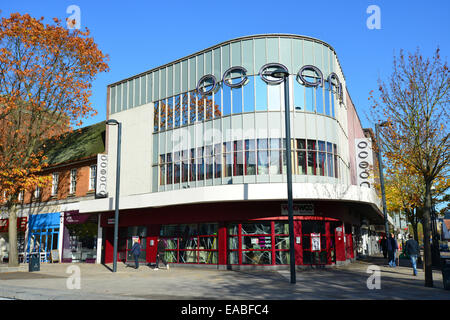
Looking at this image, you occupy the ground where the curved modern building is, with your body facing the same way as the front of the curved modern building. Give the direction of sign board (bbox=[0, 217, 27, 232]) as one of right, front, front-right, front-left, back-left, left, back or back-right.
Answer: back-right

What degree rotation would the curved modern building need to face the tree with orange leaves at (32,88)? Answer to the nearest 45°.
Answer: approximately 90° to its right

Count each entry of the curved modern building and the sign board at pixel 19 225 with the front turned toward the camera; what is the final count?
2

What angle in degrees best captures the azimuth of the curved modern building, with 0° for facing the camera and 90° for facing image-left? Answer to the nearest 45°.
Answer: approximately 0°

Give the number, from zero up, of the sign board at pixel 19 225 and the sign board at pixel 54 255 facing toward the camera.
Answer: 2

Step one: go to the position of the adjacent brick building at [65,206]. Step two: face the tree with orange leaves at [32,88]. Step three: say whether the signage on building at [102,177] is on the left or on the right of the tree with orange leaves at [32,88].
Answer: left

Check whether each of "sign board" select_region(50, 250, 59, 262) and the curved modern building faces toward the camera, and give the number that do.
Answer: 2
